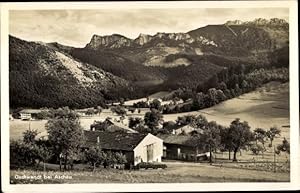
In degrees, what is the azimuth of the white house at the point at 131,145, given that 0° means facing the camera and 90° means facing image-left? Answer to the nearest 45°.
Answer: approximately 315°
